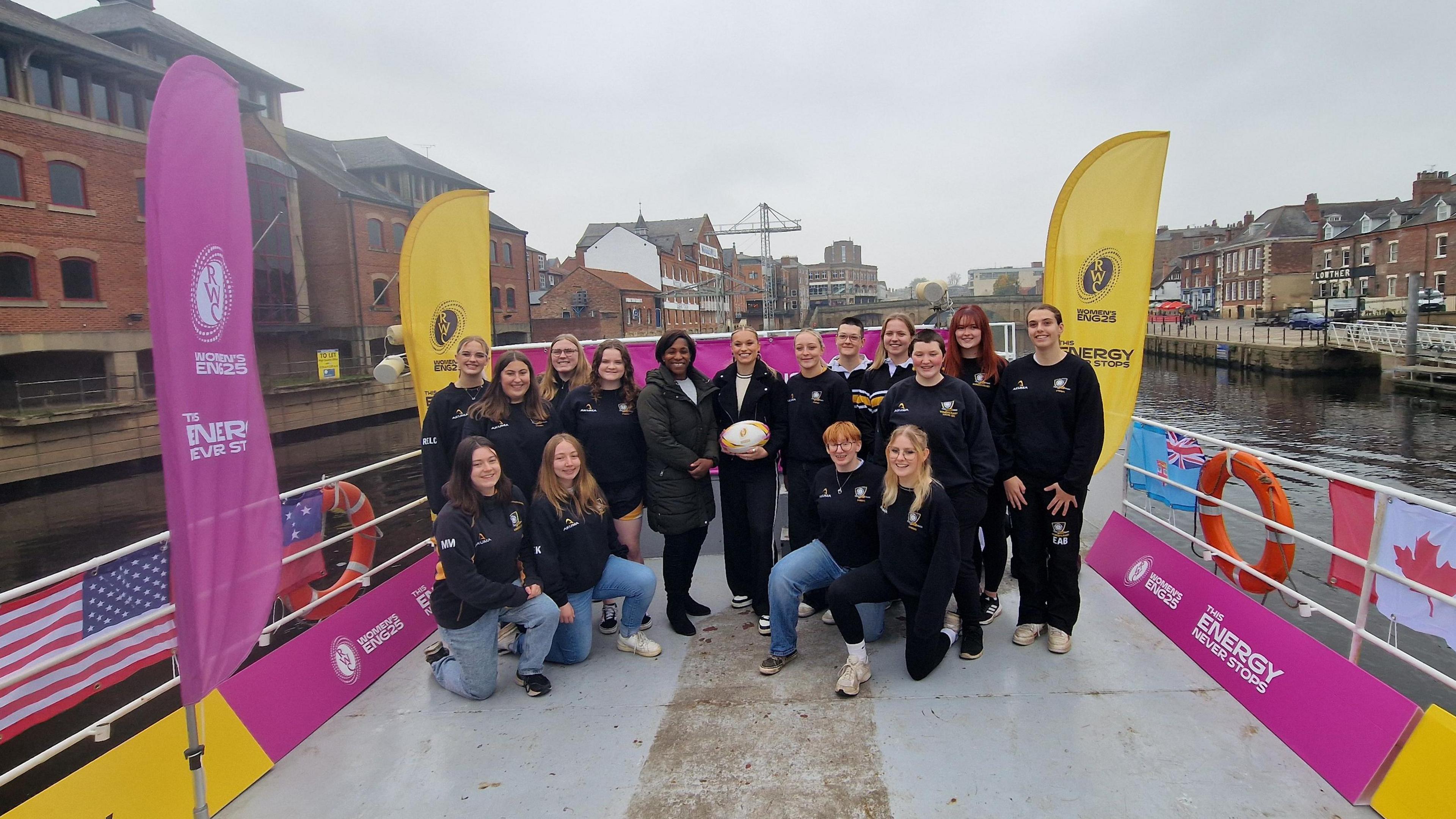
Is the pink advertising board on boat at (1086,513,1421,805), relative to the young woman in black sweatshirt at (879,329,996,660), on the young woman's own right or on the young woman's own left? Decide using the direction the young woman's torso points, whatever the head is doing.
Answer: on the young woman's own left

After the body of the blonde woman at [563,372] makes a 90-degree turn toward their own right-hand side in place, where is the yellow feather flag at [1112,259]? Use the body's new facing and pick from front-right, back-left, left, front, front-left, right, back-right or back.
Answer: back

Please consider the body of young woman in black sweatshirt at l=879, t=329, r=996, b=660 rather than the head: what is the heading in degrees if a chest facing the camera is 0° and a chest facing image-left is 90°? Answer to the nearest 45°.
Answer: approximately 0°

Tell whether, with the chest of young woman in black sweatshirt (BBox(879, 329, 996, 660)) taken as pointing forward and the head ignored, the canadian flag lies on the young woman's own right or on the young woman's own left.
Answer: on the young woman's own left

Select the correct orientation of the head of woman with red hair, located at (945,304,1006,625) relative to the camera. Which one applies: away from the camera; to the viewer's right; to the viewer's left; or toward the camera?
toward the camera

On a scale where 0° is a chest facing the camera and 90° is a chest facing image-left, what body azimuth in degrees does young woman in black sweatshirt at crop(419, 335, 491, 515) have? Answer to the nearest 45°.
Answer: approximately 315°

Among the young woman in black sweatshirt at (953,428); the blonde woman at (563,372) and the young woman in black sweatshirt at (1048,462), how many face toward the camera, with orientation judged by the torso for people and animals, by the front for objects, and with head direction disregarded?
3

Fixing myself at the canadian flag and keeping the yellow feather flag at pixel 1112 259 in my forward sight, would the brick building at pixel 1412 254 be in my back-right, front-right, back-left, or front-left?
front-right

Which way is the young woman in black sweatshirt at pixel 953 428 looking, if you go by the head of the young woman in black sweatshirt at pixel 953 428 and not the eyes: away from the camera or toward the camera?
toward the camera

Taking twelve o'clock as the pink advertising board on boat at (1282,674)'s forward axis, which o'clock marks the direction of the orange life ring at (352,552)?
The orange life ring is roughly at 1 o'clock from the pink advertising board on boat.

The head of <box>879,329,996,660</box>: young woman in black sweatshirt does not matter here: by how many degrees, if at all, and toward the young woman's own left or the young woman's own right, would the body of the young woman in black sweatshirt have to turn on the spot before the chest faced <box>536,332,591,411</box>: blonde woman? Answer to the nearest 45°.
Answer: approximately 90° to the young woman's own right

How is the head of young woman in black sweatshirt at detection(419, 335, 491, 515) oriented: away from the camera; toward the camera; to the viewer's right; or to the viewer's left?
toward the camera

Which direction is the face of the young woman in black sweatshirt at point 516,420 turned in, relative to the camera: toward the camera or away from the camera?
toward the camera

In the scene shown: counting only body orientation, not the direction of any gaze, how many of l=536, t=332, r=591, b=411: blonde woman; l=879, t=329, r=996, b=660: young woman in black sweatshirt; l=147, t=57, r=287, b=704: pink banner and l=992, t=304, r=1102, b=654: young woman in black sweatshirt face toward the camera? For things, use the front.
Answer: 4

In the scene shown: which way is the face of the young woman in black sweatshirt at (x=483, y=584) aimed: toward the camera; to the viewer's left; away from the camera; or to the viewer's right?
toward the camera

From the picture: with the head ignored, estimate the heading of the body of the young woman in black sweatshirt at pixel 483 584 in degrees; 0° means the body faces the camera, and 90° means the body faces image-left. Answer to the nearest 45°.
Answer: approximately 315°

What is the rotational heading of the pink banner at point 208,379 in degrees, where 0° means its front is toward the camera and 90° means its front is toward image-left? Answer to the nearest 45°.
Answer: approximately 0°

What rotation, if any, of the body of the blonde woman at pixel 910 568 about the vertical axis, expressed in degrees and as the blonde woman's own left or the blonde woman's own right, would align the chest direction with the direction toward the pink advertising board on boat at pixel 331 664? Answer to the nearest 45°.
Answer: approximately 45° to the blonde woman's own right
